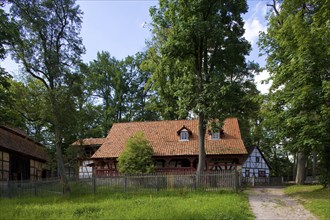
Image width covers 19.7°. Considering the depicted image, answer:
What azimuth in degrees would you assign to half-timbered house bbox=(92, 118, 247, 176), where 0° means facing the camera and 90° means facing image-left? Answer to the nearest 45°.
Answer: approximately 0°

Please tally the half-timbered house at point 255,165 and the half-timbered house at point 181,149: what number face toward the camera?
2

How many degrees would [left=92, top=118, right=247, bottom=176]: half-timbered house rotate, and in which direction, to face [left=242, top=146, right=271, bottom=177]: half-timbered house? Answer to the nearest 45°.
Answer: approximately 135° to its left
